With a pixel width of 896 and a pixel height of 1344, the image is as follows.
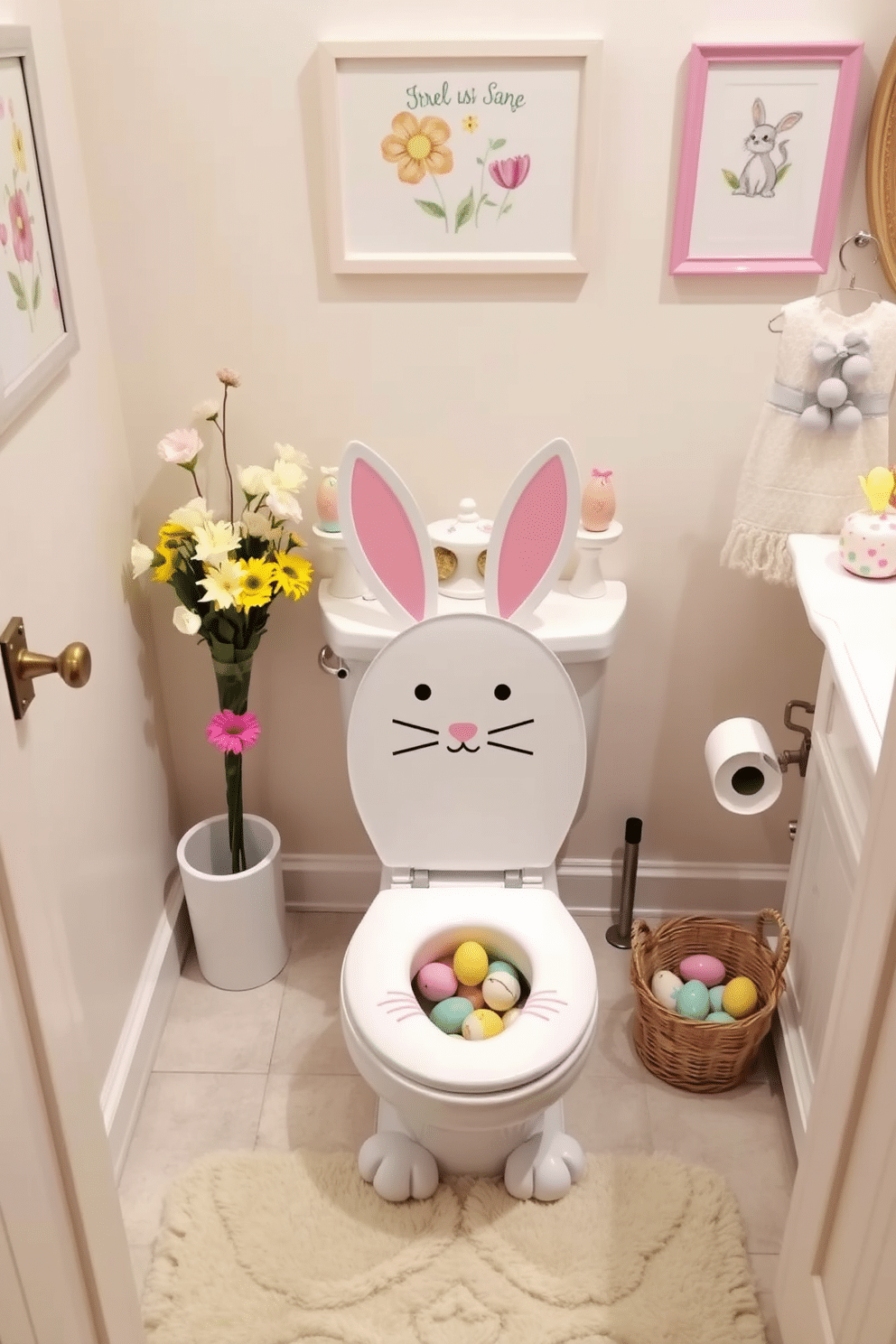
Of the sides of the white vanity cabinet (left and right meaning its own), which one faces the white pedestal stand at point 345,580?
front

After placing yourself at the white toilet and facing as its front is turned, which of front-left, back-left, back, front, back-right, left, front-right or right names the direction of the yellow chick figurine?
left

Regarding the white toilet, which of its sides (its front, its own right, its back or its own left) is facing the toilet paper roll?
left
